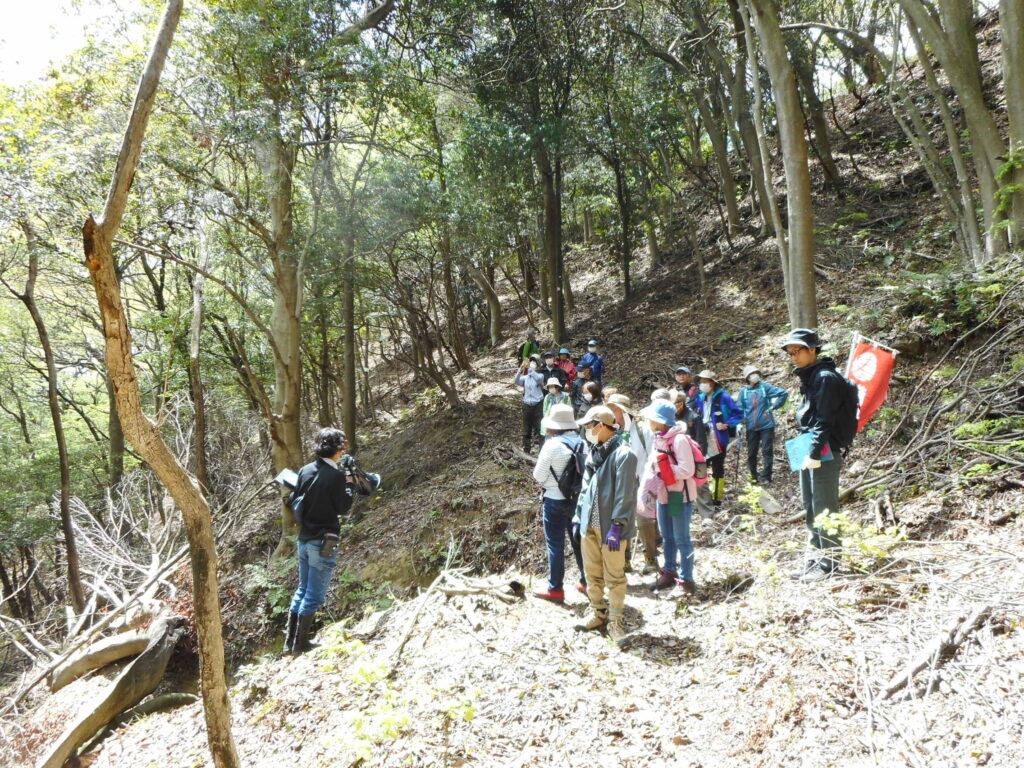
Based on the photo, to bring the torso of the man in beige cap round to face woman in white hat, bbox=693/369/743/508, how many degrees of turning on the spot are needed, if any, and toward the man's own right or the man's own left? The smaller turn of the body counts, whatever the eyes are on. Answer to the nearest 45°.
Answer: approximately 180°

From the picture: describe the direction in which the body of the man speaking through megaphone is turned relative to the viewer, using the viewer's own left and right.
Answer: facing away from the viewer and to the right of the viewer

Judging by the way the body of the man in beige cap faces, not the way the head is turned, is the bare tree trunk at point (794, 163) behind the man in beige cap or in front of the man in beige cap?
behind

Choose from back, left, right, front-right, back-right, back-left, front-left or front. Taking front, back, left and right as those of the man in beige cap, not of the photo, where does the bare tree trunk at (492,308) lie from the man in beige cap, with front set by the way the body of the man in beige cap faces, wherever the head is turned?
back-right

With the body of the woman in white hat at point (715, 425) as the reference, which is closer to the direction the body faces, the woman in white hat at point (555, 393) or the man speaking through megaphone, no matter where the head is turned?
the man speaking through megaphone

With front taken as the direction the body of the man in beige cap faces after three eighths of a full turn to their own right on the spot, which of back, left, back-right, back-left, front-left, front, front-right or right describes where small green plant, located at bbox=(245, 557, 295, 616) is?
front-left

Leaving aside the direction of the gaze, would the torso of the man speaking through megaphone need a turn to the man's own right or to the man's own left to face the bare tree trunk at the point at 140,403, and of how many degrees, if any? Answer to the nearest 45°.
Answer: approximately 135° to the man's own right

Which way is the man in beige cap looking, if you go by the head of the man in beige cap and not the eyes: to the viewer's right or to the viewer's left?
to the viewer's left

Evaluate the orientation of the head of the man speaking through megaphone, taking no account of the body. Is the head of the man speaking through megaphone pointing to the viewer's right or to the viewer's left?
to the viewer's right

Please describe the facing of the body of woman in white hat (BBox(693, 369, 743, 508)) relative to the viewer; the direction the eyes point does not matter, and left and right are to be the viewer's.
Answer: facing the viewer and to the left of the viewer

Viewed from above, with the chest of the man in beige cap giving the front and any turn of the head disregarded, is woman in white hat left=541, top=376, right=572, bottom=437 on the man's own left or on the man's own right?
on the man's own right

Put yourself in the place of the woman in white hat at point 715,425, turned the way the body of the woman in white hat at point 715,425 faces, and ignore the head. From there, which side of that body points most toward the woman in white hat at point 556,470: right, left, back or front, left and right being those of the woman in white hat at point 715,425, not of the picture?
front

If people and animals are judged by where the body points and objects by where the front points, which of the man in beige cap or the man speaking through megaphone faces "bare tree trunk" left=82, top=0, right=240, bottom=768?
the man in beige cap

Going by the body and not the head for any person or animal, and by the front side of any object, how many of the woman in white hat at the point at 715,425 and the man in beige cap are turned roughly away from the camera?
0
